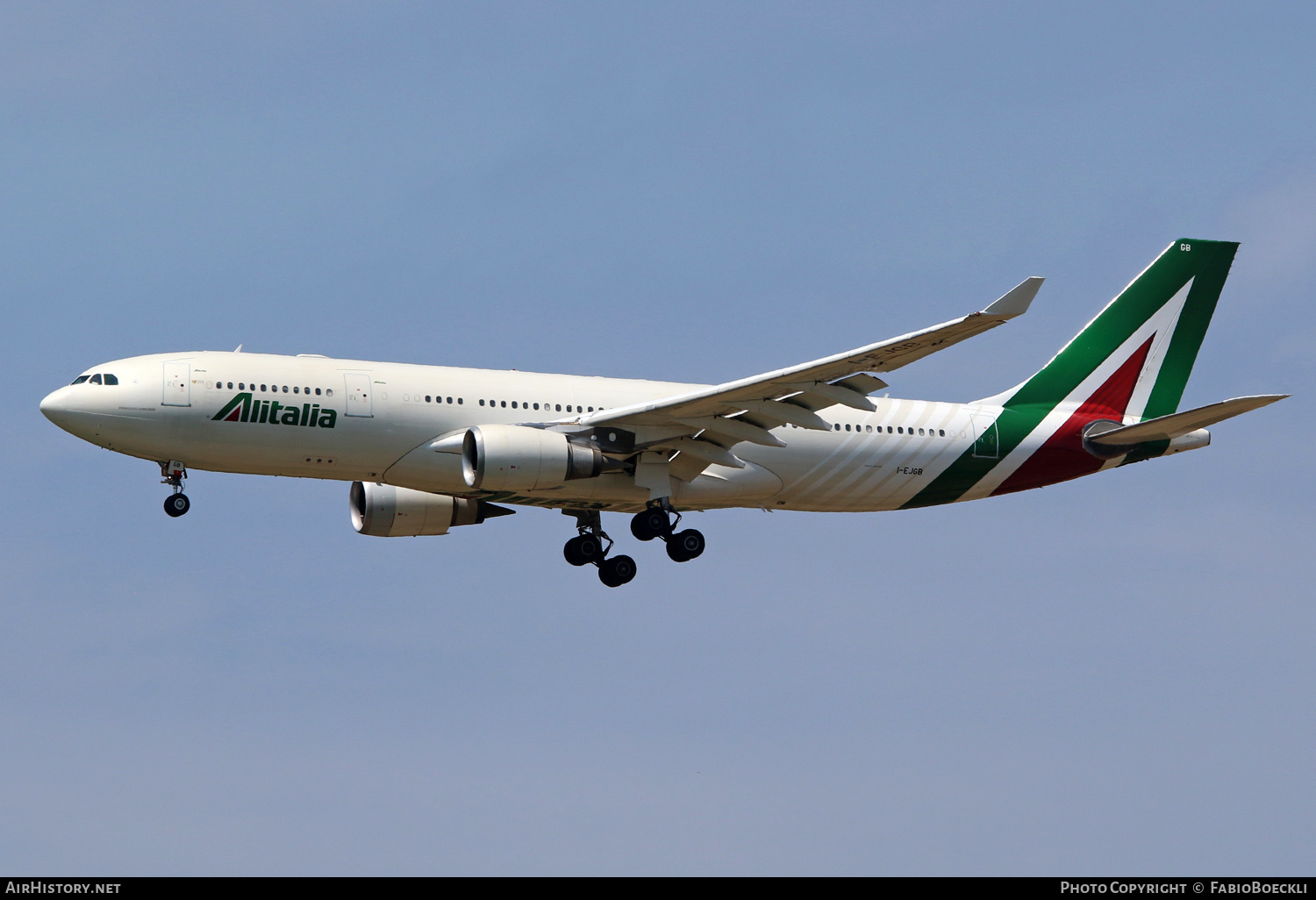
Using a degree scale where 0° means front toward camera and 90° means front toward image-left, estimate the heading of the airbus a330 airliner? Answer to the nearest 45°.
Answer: approximately 90°
